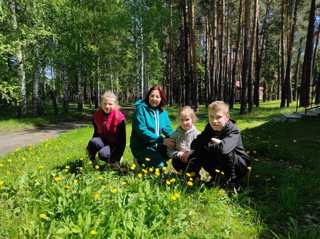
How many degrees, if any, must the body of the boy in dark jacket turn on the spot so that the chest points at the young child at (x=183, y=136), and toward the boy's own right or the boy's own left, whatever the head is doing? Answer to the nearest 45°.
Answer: approximately 90° to the boy's own right

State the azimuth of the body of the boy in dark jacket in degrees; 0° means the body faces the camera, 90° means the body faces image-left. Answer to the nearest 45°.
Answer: approximately 45°

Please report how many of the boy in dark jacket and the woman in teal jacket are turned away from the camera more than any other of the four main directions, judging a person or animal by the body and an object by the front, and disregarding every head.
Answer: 0

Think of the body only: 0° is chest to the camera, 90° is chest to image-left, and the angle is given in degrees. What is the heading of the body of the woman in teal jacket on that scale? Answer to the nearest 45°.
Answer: approximately 315°

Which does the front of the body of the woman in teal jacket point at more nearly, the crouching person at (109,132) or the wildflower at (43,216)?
the wildflower
